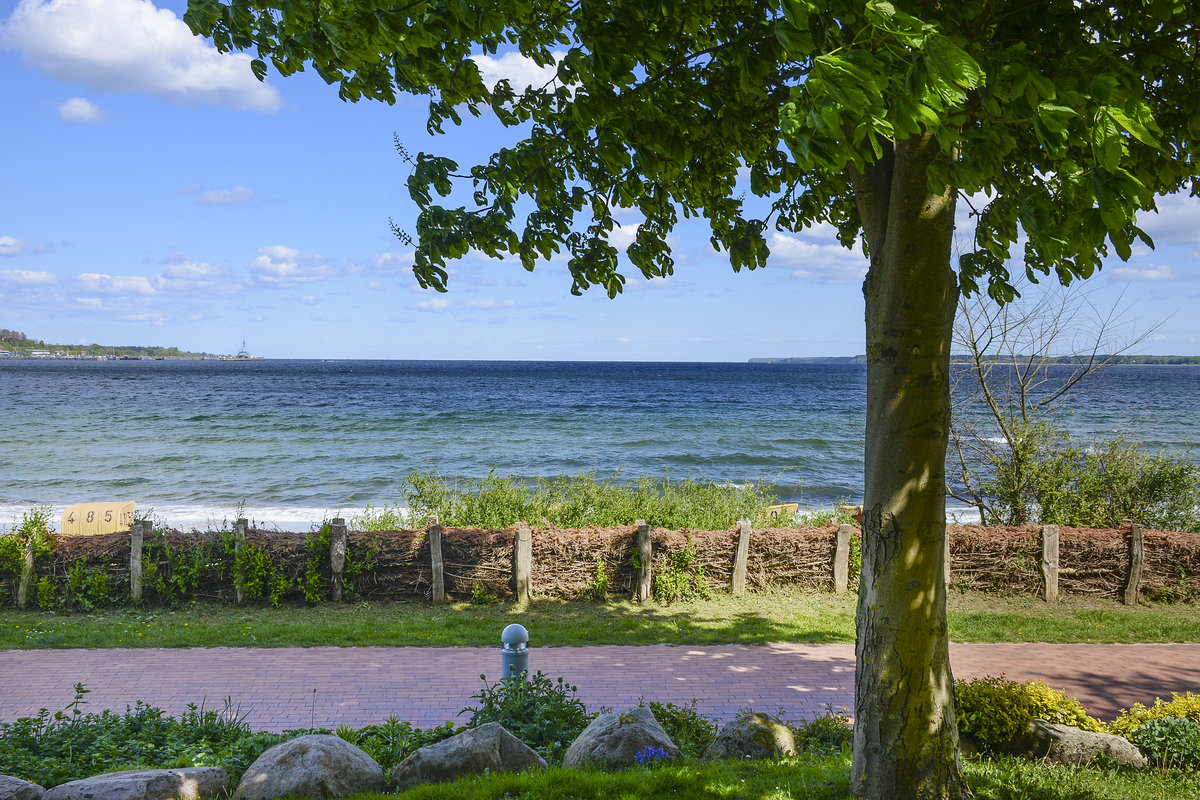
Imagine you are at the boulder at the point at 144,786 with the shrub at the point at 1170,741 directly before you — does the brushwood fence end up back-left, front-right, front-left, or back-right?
front-left

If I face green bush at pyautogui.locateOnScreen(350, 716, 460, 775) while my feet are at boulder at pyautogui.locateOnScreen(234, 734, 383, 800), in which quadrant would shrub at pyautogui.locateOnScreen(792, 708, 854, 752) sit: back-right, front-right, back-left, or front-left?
front-right
